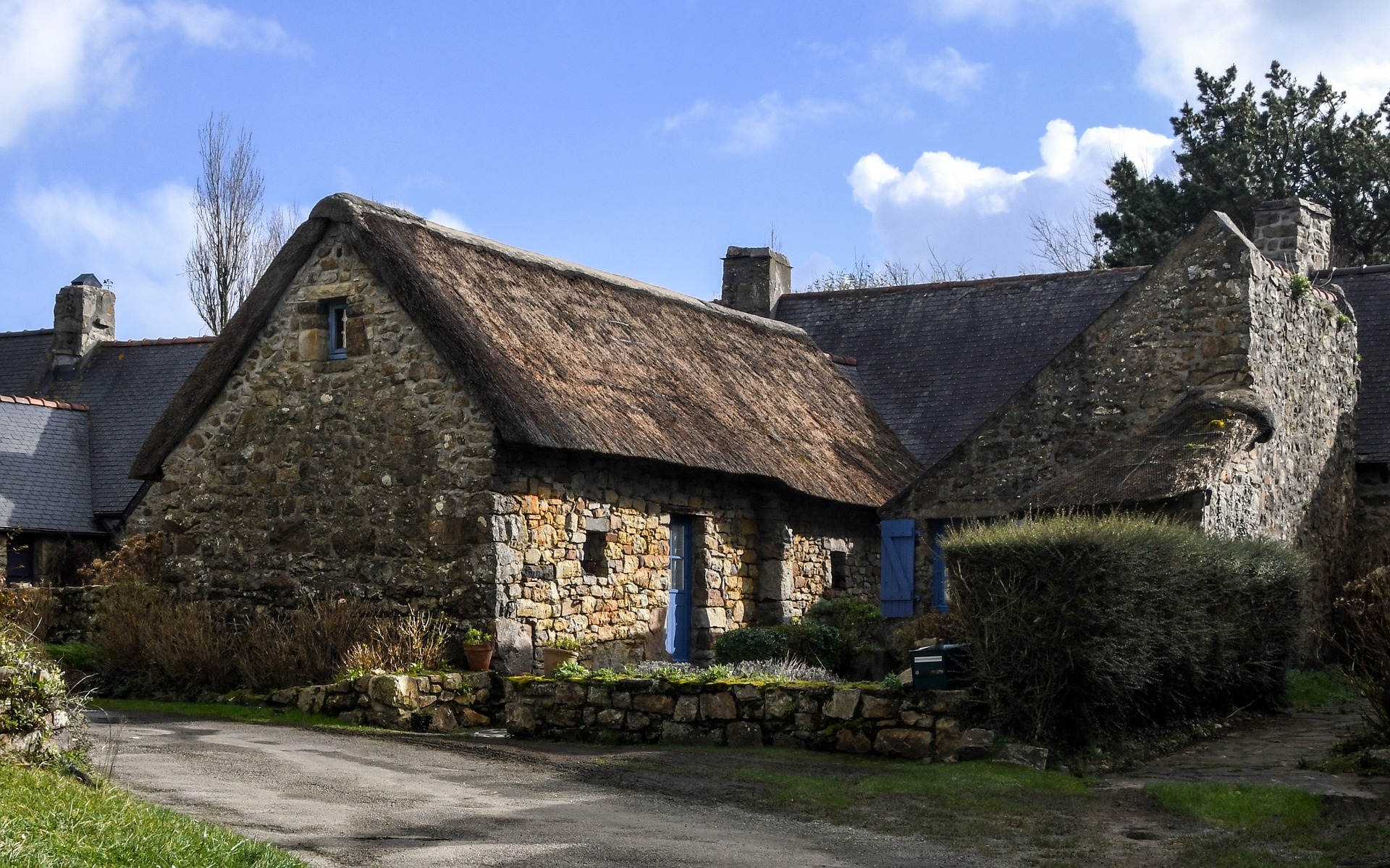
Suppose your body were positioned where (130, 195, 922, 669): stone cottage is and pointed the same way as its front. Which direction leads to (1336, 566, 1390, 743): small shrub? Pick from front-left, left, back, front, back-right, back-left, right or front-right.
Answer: front

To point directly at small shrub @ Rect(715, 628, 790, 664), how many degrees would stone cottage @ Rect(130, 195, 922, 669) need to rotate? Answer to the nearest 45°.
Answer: approximately 45° to its left

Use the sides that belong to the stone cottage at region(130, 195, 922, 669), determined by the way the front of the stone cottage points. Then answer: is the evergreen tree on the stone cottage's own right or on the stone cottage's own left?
on the stone cottage's own left

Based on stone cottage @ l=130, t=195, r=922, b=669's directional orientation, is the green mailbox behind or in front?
in front

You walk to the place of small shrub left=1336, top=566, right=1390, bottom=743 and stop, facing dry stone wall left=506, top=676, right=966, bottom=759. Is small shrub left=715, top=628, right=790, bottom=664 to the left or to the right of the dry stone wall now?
right

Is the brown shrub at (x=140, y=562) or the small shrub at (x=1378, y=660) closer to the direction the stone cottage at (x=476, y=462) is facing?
the small shrub

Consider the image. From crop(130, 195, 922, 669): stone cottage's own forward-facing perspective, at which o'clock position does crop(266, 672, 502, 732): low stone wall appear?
The low stone wall is roughly at 2 o'clock from the stone cottage.

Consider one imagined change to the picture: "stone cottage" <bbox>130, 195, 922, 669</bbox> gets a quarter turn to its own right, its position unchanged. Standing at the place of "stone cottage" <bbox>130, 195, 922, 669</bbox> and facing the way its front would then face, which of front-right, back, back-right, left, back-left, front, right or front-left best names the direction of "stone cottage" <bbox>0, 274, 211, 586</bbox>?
right
